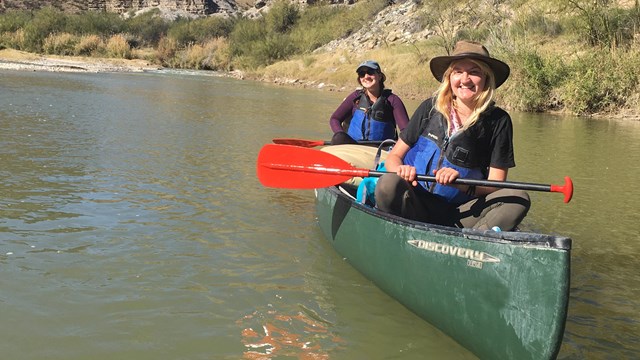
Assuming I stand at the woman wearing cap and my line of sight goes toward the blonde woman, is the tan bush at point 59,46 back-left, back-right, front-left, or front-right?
back-right

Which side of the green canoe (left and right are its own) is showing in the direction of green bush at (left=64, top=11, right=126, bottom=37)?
back

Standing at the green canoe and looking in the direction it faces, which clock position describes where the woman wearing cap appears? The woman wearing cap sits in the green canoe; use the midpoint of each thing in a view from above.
The woman wearing cap is roughly at 7 o'clock from the green canoe.

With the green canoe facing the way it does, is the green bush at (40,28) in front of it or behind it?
behind

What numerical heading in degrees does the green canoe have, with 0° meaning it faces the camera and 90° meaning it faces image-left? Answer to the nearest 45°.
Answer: approximately 315°

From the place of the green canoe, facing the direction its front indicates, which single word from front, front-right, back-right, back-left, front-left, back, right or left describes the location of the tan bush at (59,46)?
back

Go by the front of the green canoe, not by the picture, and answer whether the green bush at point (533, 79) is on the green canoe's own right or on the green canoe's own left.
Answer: on the green canoe's own left

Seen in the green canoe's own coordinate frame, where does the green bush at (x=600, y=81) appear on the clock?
The green bush is roughly at 8 o'clock from the green canoe.
